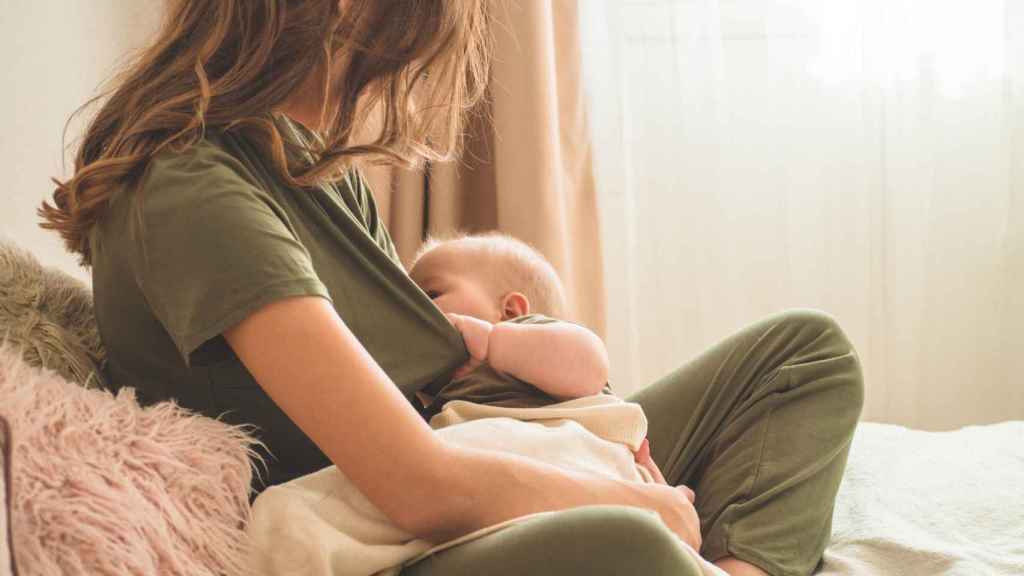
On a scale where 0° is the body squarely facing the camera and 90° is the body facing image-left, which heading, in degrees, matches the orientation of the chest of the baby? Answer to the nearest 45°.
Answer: approximately 90°

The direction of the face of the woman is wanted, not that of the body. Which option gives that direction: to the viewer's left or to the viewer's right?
to the viewer's right
